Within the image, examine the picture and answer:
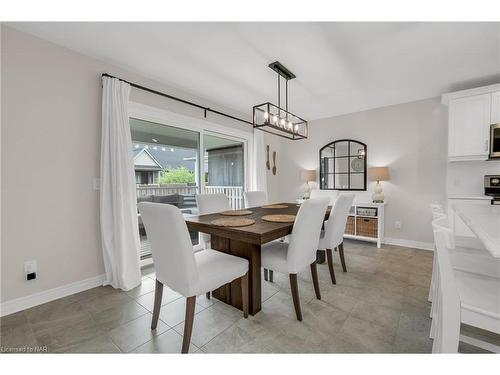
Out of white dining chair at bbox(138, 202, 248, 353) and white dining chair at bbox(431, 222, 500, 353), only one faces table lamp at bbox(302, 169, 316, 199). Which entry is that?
white dining chair at bbox(138, 202, 248, 353)

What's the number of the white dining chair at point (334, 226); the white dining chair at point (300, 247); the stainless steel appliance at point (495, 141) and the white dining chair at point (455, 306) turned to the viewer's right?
1

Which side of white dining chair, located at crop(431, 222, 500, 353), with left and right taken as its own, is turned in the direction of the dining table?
back

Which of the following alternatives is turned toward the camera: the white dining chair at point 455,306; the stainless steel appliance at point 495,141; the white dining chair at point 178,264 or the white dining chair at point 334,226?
the stainless steel appliance

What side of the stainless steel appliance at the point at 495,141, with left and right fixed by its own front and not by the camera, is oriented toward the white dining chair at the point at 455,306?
front

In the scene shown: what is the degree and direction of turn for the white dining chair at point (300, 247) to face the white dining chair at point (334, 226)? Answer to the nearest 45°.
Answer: approximately 90° to its right

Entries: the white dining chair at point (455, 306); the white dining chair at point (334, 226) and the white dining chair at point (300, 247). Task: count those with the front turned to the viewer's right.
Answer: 1

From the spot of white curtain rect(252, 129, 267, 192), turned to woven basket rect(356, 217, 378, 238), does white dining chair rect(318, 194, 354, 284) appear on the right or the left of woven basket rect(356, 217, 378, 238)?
right

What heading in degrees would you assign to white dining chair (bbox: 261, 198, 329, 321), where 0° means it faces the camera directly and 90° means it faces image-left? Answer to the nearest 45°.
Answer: approximately 135°

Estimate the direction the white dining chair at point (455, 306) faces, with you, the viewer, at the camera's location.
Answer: facing to the right of the viewer

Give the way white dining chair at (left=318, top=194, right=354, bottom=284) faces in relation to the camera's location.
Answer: facing away from the viewer and to the left of the viewer

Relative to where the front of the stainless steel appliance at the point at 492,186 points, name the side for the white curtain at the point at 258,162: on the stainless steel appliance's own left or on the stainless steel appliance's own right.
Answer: on the stainless steel appliance's own right
